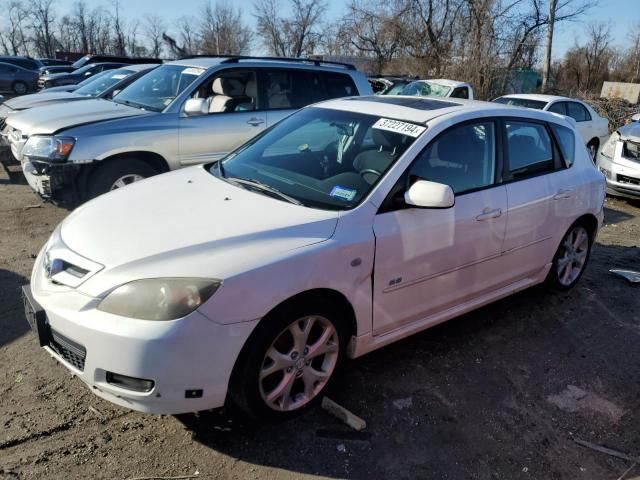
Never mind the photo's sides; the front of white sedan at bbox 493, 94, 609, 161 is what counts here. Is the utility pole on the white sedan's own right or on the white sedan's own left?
on the white sedan's own right

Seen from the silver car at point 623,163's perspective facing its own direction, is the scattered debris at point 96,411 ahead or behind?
ahead

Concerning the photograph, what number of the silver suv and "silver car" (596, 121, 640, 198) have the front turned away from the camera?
0

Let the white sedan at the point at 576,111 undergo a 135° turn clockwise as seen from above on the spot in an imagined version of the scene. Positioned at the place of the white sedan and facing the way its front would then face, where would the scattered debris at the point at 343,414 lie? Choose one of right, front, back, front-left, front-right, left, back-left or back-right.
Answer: back

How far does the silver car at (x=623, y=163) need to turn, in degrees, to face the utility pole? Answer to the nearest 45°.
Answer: approximately 135° to its right

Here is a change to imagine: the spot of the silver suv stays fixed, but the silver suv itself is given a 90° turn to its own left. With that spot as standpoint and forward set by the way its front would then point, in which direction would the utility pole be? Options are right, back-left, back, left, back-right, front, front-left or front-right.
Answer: left

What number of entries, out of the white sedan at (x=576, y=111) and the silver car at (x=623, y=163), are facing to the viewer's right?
0

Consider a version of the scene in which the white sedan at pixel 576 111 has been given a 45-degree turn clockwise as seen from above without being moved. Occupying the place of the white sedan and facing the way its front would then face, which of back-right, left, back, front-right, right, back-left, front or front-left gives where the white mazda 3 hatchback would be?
left

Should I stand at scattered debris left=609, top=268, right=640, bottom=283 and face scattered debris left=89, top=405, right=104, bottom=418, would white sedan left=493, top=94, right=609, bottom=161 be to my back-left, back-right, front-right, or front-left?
back-right

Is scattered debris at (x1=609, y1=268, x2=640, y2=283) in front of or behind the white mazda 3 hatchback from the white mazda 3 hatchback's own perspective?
behind

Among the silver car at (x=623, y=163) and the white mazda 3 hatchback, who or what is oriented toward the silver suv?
the silver car

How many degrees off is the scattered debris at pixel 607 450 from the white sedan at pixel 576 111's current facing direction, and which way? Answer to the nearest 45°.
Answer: approximately 45° to its left

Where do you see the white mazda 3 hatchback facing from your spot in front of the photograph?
facing the viewer and to the left of the viewer

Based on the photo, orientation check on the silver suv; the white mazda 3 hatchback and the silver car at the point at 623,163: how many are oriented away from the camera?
0
